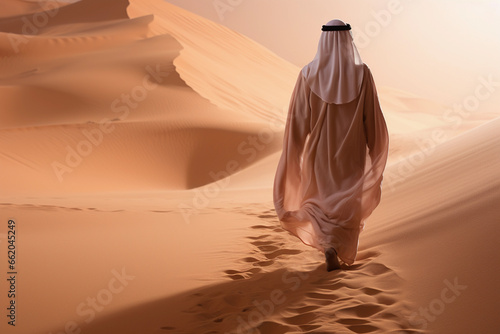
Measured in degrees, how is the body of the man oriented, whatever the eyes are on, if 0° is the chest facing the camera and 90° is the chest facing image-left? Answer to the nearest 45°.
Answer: approximately 180°
